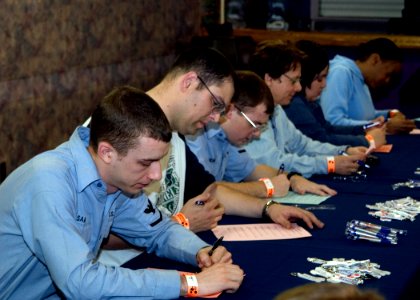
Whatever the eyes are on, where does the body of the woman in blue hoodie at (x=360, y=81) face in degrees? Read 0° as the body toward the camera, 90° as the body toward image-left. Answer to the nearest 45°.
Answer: approximately 270°

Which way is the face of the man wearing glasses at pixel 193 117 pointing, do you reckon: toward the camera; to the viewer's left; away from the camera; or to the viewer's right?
to the viewer's right

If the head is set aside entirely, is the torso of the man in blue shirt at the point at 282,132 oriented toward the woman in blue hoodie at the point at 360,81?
no

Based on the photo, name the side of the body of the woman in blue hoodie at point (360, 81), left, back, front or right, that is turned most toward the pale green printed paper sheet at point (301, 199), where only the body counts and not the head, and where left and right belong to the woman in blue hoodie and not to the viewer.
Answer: right

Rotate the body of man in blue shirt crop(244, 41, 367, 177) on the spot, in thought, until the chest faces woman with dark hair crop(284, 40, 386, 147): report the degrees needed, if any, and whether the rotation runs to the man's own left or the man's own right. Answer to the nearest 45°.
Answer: approximately 90° to the man's own left

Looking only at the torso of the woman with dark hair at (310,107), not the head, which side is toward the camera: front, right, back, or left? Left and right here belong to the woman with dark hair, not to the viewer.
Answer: right

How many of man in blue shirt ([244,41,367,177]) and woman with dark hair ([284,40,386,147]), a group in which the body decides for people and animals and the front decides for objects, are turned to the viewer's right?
2

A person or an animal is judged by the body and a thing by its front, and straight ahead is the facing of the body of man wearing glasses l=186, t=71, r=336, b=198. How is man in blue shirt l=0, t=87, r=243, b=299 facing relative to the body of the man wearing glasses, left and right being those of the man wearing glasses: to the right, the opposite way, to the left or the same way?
the same way

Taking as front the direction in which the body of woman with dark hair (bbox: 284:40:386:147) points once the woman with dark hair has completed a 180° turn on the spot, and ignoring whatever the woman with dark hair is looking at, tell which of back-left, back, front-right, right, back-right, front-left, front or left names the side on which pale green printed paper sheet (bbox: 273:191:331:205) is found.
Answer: left

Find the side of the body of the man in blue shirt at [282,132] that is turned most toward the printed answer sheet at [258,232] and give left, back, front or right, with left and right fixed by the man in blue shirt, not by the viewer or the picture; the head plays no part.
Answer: right

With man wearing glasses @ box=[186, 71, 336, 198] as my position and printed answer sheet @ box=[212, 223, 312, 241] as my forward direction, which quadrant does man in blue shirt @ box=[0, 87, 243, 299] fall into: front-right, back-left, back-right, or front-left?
front-right

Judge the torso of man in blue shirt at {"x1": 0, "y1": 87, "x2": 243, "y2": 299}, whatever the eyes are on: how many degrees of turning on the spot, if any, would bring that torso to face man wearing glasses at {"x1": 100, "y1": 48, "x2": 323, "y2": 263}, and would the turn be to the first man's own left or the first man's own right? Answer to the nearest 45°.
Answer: approximately 90° to the first man's own left

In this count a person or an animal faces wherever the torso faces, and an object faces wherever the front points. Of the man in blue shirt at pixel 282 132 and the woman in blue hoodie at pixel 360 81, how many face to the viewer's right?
2

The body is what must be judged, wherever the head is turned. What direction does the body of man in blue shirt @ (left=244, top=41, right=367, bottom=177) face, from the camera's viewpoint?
to the viewer's right
